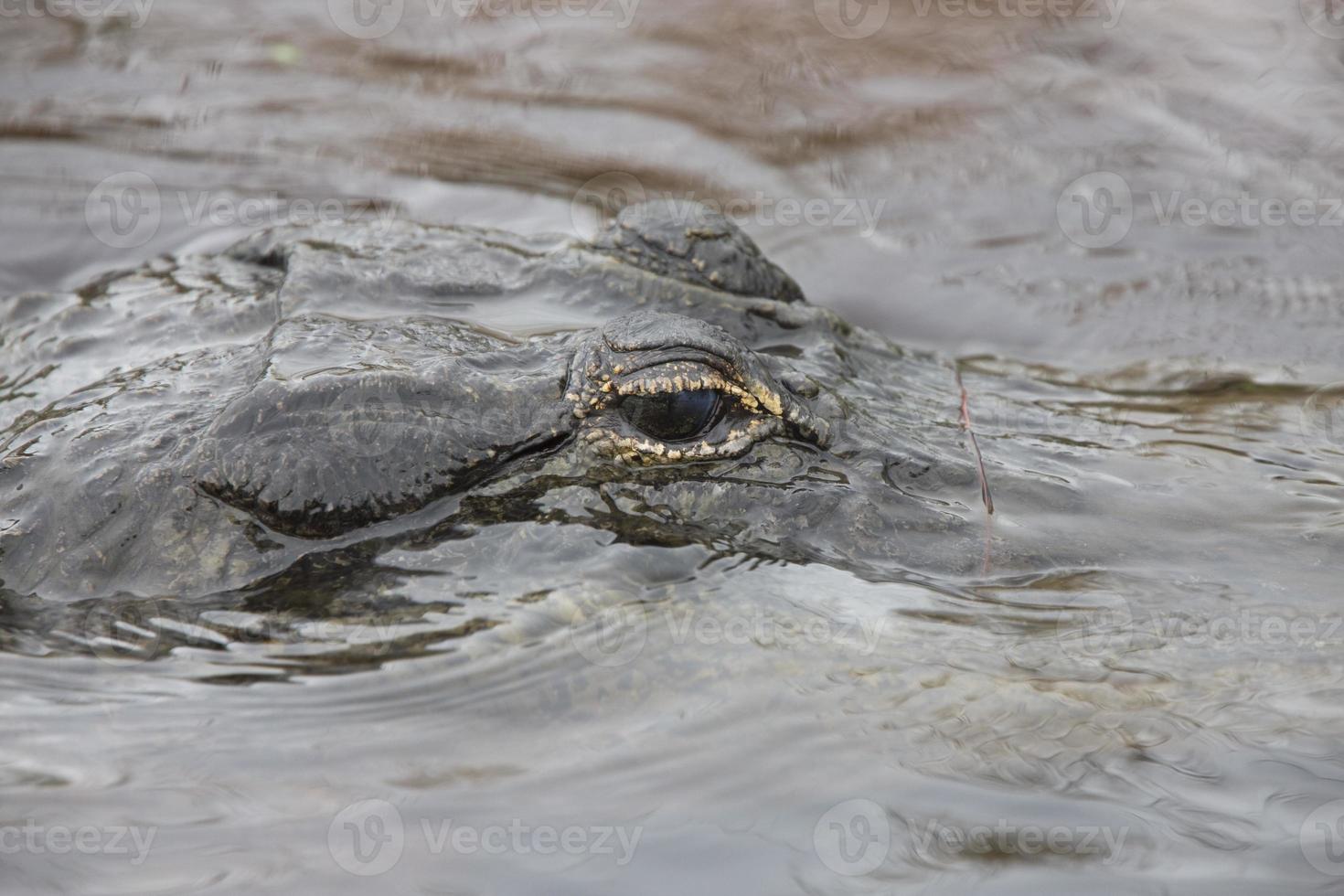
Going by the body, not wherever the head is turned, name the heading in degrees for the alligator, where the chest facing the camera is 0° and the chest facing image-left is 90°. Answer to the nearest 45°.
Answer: approximately 270°

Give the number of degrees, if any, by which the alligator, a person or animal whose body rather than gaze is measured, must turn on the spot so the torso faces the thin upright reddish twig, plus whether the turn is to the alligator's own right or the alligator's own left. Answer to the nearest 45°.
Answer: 0° — it already faces it
